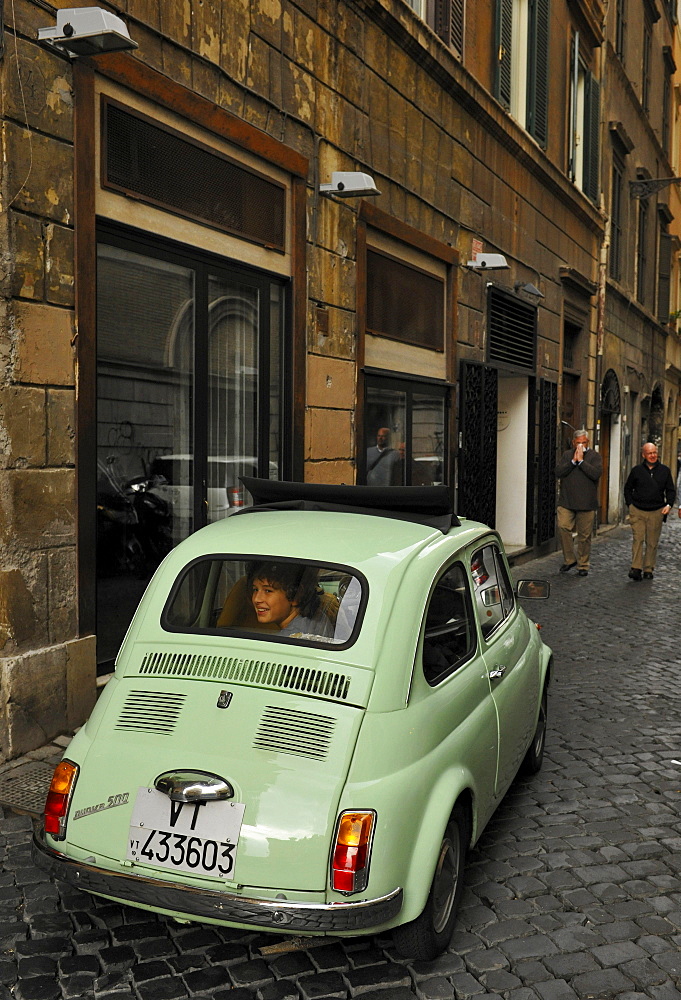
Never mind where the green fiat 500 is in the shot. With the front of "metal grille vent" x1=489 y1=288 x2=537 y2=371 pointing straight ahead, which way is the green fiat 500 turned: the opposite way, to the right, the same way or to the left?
to the left

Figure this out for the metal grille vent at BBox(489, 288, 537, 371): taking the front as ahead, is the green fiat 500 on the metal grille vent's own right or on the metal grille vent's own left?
on the metal grille vent's own right

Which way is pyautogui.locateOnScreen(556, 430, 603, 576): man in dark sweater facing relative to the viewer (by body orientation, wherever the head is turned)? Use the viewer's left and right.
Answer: facing the viewer

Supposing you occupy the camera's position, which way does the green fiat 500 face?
facing away from the viewer and to the right of the viewer

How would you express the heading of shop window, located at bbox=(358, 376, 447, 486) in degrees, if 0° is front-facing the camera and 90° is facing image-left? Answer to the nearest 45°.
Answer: approximately 315°

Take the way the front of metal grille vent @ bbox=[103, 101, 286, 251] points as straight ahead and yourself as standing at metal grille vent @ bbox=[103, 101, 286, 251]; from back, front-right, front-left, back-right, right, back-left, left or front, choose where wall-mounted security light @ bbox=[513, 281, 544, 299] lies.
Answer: left

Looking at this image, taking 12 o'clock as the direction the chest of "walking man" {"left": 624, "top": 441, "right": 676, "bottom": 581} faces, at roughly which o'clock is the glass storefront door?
The glass storefront door is roughly at 1 o'clock from the walking man.

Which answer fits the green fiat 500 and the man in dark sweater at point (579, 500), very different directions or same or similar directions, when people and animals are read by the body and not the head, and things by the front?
very different directions

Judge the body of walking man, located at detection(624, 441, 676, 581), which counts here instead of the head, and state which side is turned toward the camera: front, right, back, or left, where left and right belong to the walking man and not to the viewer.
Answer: front
